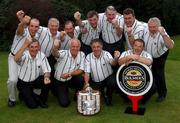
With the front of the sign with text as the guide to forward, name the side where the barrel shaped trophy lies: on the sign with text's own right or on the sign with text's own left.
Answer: on the sign with text's own right

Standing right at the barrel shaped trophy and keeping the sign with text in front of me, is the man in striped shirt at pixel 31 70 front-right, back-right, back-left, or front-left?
back-left

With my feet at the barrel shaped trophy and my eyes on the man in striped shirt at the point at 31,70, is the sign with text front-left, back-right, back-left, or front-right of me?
back-right

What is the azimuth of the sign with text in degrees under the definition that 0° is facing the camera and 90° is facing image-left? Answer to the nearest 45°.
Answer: approximately 0°

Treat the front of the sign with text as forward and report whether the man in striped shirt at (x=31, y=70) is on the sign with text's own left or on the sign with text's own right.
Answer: on the sign with text's own right
